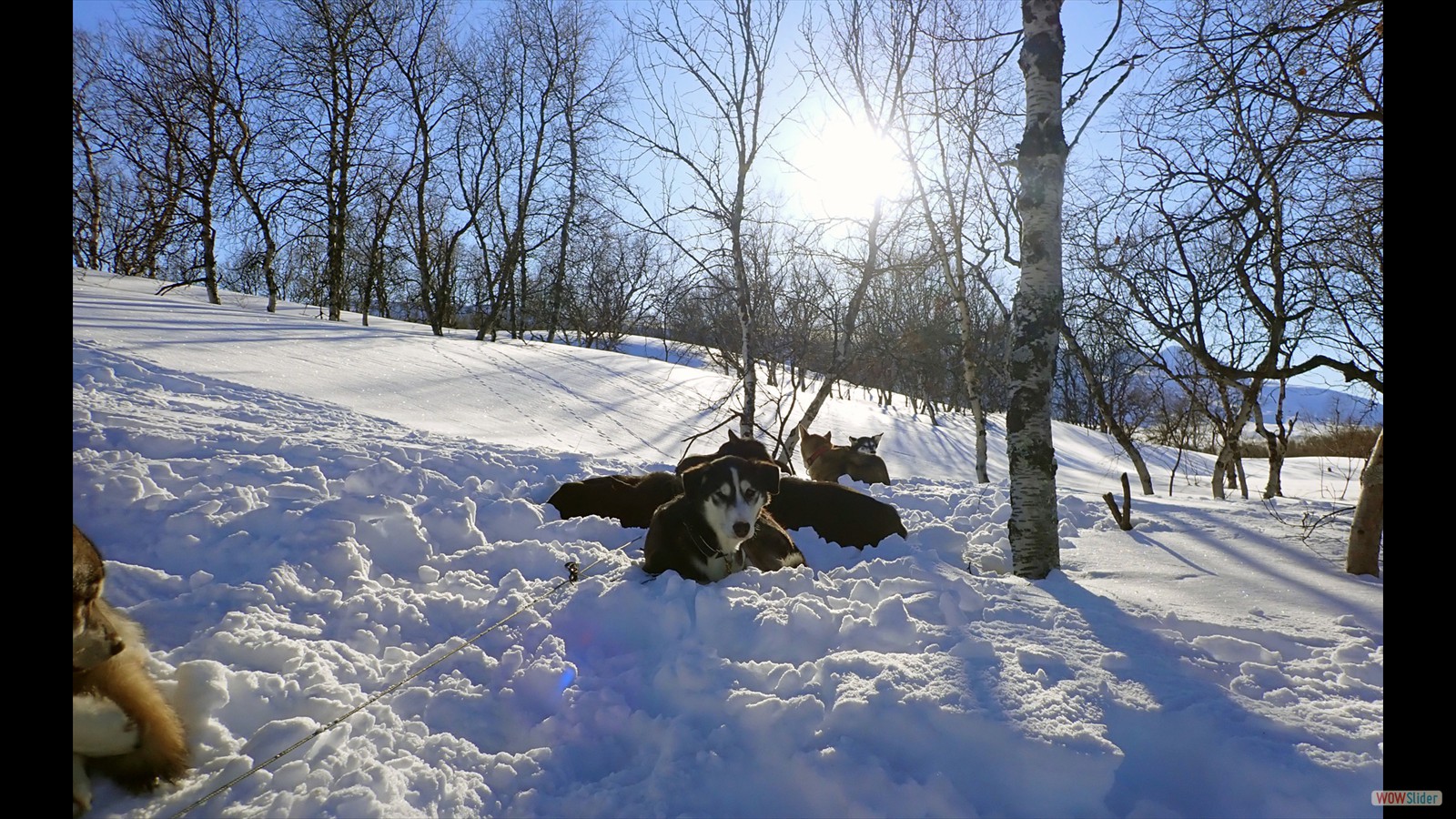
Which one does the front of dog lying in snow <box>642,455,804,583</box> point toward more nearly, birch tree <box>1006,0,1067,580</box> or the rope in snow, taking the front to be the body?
the rope in snow

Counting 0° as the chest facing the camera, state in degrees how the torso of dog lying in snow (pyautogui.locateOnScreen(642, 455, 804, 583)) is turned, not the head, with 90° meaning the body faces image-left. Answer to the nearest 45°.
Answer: approximately 0°

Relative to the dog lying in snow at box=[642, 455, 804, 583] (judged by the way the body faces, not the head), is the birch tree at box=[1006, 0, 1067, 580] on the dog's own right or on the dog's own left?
on the dog's own left

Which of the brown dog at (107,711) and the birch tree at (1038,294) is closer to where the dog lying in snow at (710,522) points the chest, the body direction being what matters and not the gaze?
the brown dog
